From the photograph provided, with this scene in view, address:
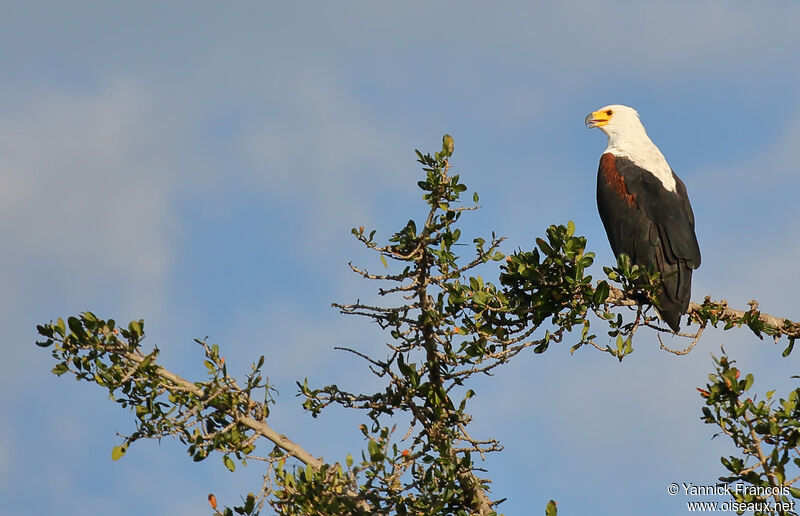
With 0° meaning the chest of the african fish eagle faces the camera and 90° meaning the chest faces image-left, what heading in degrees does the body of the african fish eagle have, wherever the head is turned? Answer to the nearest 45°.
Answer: approximately 135°
